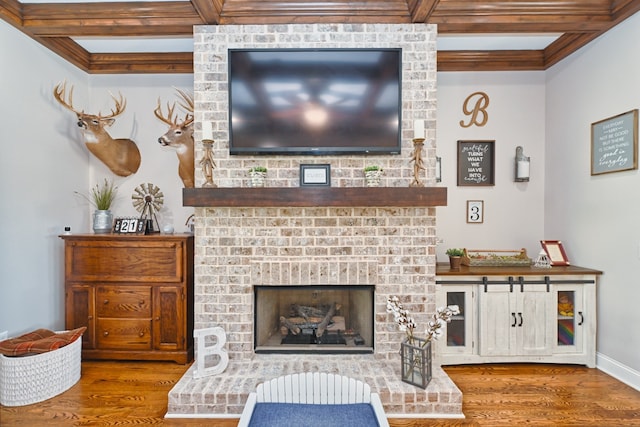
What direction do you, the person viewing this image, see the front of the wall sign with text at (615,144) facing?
facing the viewer and to the left of the viewer

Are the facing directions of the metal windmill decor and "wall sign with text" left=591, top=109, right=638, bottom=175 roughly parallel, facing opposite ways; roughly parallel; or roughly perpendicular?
roughly perpendicular

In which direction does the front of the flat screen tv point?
toward the camera

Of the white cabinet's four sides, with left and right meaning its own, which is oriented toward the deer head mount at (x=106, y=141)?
right

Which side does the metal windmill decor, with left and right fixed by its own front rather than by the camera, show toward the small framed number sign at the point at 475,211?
left

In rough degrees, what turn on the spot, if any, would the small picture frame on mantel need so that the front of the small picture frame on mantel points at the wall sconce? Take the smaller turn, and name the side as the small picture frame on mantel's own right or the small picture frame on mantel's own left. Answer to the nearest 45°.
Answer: approximately 90° to the small picture frame on mantel's own left

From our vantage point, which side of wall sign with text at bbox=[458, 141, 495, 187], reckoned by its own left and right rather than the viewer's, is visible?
front

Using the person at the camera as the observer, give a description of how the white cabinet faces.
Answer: facing the viewer

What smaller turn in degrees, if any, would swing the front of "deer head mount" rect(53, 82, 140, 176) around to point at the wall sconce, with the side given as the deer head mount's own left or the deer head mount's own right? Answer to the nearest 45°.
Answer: approximately 90° to the deer head mount's own left

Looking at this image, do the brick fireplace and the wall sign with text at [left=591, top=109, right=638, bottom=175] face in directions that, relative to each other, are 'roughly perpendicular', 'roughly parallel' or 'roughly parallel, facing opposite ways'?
roughly perpendicular

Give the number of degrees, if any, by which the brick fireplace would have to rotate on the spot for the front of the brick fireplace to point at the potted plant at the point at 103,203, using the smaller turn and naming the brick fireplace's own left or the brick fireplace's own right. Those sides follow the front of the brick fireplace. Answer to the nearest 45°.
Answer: approximately 90° to the brick fireplace's own right

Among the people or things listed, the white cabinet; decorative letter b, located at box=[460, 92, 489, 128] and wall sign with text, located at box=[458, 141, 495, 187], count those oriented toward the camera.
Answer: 3
